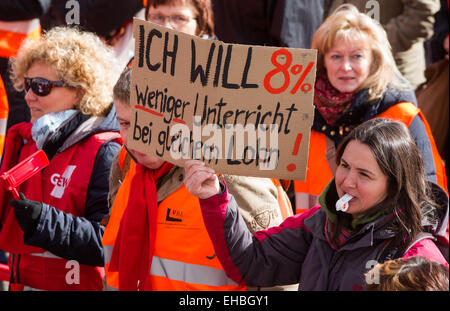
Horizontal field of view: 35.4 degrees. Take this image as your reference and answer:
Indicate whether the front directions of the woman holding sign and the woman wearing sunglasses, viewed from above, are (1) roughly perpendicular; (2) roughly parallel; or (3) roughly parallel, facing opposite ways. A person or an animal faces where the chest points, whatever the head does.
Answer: roughly parallel

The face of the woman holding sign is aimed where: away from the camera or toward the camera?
toward the camera

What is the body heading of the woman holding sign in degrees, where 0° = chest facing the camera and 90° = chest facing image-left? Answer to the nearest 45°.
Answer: approximately 45°

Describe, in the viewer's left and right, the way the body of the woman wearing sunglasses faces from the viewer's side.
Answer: facing the viewer and to the left of the viewer

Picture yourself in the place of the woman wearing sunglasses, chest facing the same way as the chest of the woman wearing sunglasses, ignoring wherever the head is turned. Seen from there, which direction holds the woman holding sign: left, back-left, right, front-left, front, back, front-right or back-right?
left

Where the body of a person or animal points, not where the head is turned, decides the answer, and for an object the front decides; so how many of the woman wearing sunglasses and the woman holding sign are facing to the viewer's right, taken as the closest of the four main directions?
0

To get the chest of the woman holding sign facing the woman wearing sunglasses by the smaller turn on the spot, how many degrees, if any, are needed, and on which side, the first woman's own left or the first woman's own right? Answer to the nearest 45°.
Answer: approximately 90° to the first woman's own right
